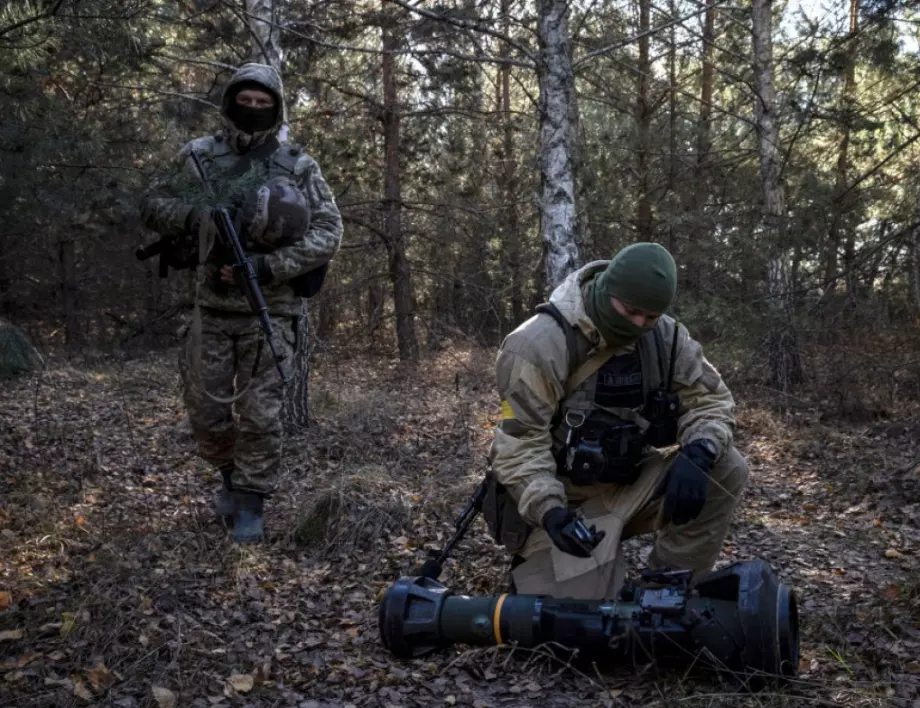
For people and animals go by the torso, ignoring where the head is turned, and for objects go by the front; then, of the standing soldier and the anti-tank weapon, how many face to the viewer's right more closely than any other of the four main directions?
1

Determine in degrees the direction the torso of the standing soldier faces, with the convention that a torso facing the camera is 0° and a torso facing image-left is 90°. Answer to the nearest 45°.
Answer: approximately 0°

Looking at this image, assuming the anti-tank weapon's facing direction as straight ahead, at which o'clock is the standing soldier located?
The standing soldier is roughly at 7 o'clock from the anti-tank weapon.

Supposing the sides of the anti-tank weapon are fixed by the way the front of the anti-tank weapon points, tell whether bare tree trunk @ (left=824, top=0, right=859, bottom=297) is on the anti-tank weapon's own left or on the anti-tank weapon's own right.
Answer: on the anti-tank weapon's own left

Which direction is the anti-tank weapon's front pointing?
to the viewer's right

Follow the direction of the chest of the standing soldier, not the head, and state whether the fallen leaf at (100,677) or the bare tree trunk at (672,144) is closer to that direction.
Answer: the fallen leaf

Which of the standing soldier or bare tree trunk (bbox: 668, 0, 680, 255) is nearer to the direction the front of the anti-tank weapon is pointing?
the bare tree trunk

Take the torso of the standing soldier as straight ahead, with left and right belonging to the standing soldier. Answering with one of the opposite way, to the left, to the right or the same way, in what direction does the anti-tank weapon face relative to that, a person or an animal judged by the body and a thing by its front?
to the left

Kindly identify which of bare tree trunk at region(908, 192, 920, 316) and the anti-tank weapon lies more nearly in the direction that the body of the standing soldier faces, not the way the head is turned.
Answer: the anti-tank weapon

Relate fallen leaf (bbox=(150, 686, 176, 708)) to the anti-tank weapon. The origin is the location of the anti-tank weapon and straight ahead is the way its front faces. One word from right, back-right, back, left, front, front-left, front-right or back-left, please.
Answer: back

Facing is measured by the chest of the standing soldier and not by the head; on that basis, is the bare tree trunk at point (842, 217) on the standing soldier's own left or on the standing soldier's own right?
on the standing soldier's own left
